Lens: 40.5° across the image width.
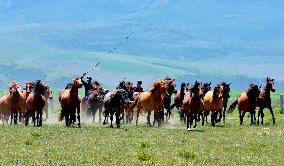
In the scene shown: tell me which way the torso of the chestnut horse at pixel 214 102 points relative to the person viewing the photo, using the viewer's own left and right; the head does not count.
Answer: facing the viewer and to the right of the viewer

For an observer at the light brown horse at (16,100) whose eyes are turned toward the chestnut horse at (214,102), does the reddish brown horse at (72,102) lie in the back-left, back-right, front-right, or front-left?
front-right

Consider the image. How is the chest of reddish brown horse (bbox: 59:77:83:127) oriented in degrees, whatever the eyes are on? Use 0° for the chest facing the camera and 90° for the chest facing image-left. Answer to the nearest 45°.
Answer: approximately 315°

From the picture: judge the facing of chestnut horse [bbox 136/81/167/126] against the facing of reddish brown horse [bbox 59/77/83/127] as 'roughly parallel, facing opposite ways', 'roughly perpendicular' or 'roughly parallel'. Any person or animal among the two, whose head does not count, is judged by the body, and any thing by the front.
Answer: roughly parallel

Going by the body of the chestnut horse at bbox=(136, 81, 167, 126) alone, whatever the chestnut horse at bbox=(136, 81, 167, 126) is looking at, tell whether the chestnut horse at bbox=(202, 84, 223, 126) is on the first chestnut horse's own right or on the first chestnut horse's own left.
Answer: on the first chestnut horse's own left

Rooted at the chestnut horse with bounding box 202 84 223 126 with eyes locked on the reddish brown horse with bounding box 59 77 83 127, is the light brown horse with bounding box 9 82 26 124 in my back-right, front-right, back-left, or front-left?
front-right

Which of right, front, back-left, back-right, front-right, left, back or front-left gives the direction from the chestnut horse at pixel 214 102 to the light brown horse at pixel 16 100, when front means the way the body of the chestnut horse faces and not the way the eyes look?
back-right

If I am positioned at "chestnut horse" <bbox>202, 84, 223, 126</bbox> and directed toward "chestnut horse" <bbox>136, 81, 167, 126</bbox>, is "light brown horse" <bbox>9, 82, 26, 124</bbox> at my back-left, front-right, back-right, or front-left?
front-right

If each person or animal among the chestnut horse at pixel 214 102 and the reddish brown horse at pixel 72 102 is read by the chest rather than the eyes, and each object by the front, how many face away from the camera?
0

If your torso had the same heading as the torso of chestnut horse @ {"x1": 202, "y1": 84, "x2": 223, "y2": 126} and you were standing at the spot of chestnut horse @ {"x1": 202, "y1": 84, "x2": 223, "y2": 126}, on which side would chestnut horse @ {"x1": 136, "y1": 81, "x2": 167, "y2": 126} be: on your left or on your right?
on your right
